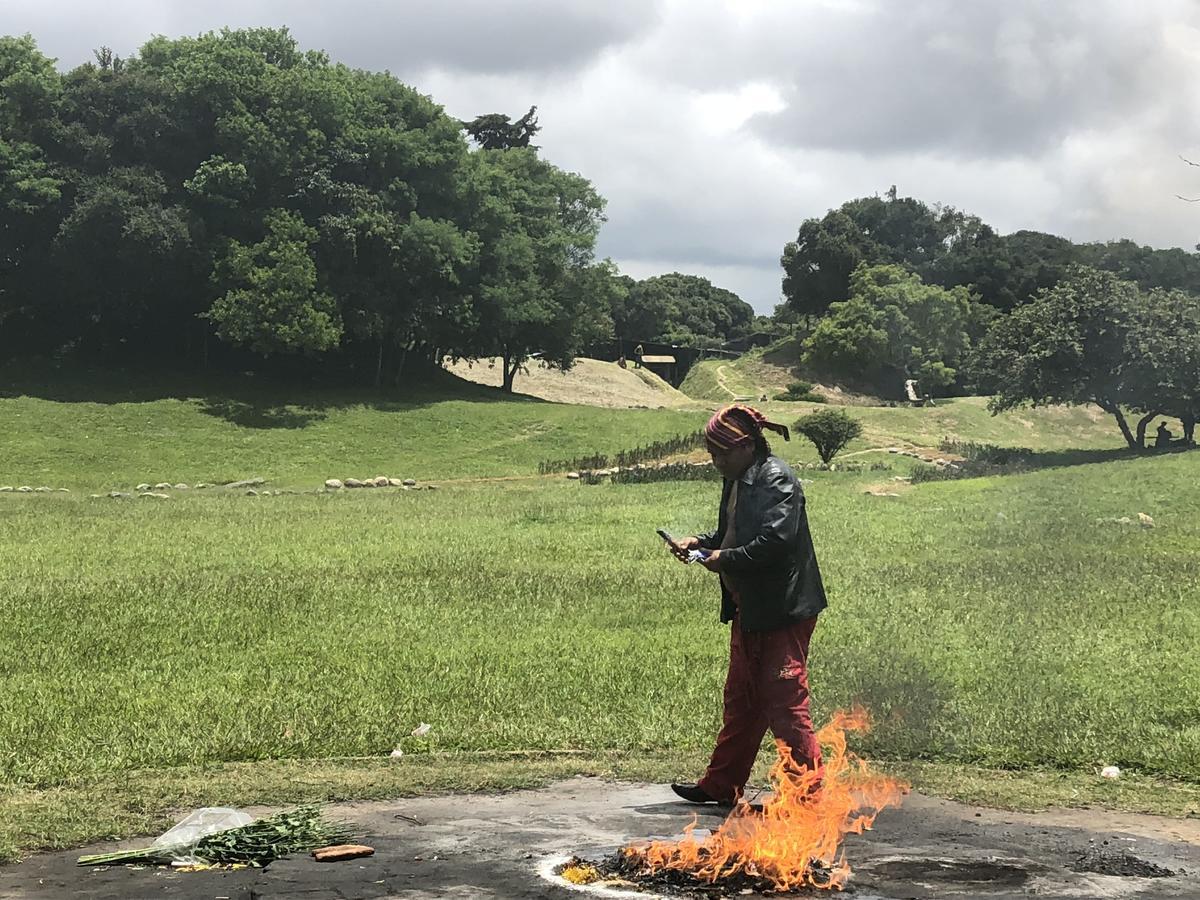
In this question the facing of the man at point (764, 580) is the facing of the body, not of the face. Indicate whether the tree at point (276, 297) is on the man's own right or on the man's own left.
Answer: on the man's own right

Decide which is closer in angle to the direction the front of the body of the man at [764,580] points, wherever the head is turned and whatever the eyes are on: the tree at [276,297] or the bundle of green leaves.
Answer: the bundle of green leaves

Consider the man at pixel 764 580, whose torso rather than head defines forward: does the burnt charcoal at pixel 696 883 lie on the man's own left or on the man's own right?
on the man's own left

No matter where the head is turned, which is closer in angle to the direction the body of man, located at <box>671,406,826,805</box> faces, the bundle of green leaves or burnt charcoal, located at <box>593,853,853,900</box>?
the bundle of green leaves

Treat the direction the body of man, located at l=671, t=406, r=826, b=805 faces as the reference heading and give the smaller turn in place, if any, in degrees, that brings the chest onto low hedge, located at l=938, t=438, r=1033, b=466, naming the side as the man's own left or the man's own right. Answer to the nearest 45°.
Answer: approximately 90° to the man's own right

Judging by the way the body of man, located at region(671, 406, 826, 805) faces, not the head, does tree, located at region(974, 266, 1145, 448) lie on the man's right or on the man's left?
on the man's right

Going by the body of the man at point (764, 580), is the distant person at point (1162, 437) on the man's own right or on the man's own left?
on the man's own right

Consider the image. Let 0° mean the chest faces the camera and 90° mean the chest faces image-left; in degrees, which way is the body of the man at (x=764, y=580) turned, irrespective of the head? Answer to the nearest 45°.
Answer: approximately 90°

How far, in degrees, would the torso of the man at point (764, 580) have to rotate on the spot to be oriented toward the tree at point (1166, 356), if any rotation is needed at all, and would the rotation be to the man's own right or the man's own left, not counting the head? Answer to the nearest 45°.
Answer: approximately 90° to the man's own right
